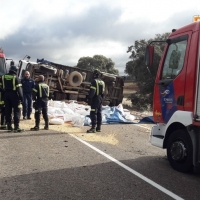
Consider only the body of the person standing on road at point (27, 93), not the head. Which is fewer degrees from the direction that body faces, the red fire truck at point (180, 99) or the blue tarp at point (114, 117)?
the red fire truck

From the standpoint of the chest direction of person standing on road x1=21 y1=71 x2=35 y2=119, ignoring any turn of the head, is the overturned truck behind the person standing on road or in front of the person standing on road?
behind
